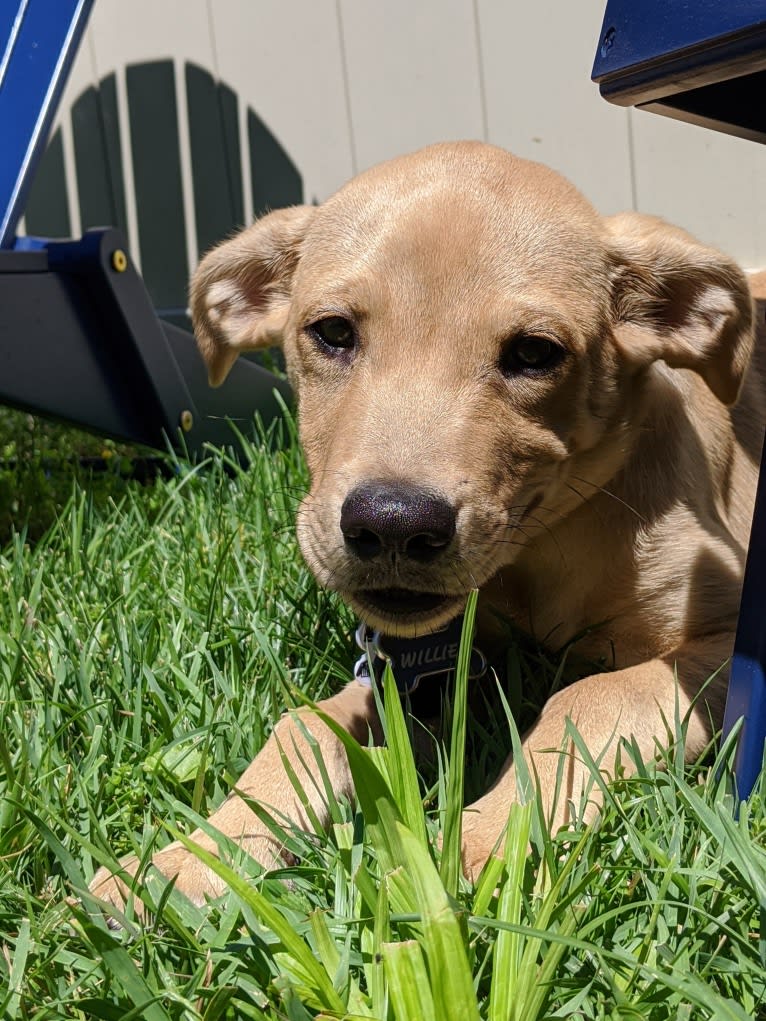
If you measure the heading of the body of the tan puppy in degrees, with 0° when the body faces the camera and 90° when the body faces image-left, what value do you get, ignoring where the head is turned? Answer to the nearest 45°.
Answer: approximately 45°
